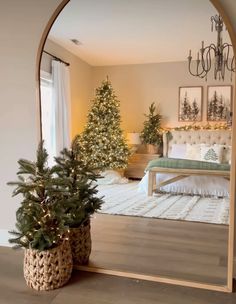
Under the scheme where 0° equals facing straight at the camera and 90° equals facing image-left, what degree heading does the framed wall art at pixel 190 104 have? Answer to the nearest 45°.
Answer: approximately 0°
